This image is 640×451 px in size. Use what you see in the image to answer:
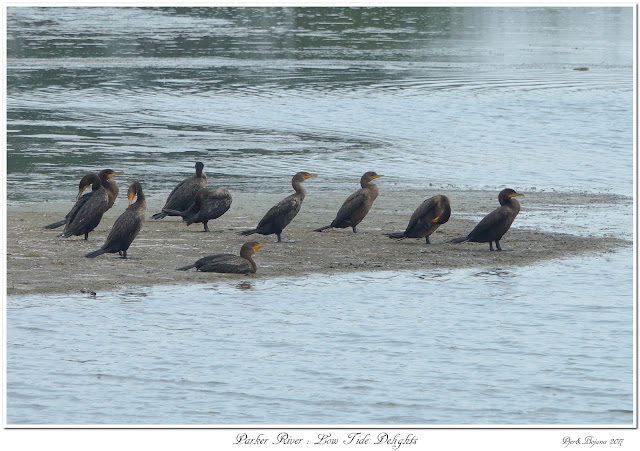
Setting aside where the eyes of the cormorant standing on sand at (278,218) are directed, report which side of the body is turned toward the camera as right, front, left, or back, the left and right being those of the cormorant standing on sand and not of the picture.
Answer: right

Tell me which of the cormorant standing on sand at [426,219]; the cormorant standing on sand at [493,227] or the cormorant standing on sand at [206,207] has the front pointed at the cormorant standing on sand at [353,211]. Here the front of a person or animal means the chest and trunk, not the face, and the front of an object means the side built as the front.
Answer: the cormorant standing on sand at [206,207]

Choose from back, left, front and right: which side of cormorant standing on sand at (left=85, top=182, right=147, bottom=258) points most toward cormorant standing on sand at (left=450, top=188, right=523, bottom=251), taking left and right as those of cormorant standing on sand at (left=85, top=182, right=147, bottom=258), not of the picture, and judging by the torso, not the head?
front

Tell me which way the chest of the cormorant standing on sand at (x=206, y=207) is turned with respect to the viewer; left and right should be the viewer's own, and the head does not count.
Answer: facing to the right of the viewer

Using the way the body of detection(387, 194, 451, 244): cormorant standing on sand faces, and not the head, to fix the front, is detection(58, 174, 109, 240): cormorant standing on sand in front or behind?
behind

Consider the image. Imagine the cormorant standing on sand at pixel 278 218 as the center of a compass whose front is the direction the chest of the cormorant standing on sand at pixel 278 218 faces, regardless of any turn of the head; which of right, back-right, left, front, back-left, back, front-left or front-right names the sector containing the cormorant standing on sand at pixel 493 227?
front

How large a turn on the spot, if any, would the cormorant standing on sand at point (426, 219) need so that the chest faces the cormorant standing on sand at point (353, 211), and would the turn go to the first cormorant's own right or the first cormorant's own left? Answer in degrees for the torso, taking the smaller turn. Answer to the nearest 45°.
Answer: approximately 135° to the first cormorant's own left

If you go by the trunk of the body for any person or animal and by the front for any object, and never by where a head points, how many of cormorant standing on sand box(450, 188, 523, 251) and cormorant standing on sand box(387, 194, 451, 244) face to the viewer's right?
2

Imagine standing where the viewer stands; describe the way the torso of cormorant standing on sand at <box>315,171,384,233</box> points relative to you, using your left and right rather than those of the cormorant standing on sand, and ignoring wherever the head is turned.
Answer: facing to the right of the viewer

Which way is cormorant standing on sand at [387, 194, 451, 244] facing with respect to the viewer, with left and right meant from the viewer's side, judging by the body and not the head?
facing to the right of the viewer
